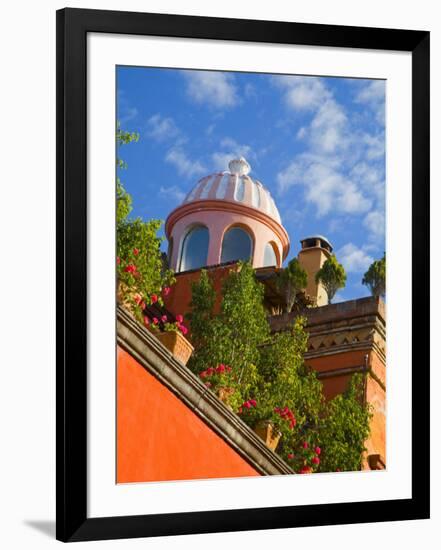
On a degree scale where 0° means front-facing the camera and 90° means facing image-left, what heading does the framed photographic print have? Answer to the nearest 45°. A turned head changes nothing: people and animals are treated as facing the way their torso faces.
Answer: approximately 315°
